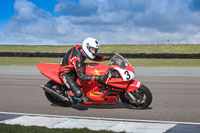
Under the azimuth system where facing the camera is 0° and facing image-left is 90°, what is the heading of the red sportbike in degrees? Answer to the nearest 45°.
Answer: approximately 270°

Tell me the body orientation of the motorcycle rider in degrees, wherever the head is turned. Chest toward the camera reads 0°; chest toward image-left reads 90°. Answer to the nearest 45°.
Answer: approximately 270°
